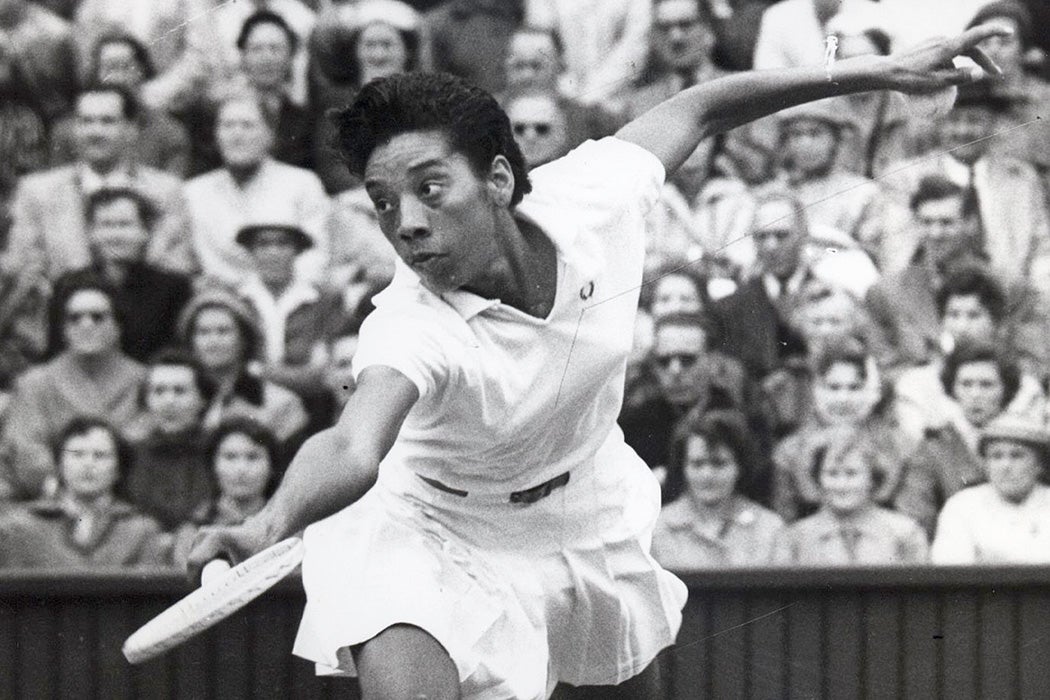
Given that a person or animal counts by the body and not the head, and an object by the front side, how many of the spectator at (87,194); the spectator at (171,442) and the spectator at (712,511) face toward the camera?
3

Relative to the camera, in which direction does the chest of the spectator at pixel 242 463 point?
toward the camera

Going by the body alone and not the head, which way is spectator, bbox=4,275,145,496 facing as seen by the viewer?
toward the camera

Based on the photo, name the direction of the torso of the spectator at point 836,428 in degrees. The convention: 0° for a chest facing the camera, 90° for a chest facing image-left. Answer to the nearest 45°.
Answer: approximately 0°

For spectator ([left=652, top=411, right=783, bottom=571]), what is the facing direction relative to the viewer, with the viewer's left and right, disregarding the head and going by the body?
facing the viewer

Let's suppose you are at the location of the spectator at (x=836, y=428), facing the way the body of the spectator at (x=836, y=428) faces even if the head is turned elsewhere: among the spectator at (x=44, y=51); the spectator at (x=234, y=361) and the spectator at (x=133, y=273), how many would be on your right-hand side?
3

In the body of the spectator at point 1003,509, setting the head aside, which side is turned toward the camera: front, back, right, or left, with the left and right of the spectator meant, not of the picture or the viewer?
front

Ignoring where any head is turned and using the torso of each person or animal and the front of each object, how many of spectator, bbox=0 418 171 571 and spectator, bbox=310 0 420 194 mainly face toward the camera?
2
